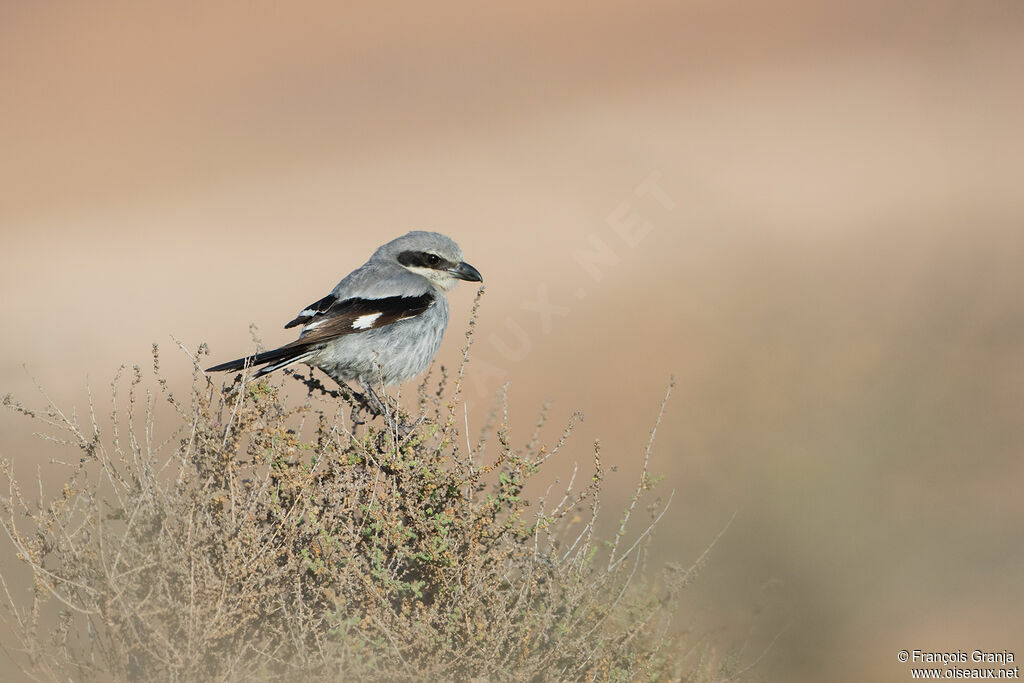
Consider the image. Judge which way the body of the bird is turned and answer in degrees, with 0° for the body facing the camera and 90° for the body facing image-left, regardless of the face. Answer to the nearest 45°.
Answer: approximately 270°
